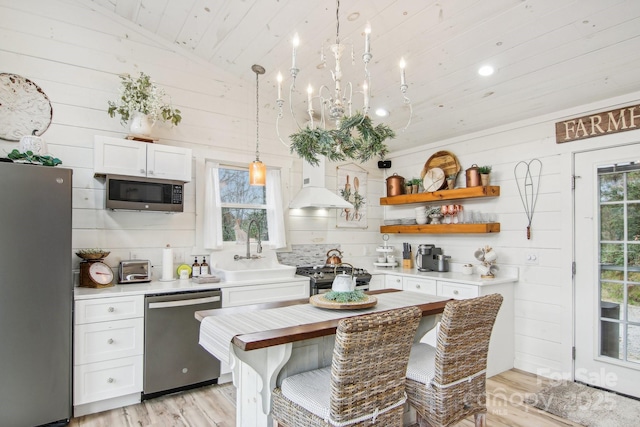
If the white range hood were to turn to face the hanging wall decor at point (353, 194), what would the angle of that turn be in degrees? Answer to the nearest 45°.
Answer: approximately 90° to its left

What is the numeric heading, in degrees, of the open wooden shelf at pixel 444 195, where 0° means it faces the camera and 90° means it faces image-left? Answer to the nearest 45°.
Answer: approximately 45°

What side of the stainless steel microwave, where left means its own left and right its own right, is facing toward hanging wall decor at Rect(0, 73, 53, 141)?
right

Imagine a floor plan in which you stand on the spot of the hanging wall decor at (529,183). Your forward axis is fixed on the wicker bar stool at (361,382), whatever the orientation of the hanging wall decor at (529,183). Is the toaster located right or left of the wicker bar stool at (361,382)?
right

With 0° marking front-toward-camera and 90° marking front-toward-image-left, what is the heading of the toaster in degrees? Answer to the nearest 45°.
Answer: approximately 0°

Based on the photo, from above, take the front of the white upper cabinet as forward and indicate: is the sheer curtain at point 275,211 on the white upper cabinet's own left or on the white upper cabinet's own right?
on the white upper cabinet's own left

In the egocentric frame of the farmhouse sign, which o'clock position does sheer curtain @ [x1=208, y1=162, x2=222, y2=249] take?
The sheer curtain is roughly at 2 o'clock from the farmhouse sign.

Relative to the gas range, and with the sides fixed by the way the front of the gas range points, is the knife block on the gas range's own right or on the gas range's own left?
on the gas range's own left

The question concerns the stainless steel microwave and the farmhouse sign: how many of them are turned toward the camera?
2

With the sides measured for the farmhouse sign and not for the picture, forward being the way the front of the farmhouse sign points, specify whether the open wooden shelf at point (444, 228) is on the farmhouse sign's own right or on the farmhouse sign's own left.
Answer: on the farmhouse sign's own right
